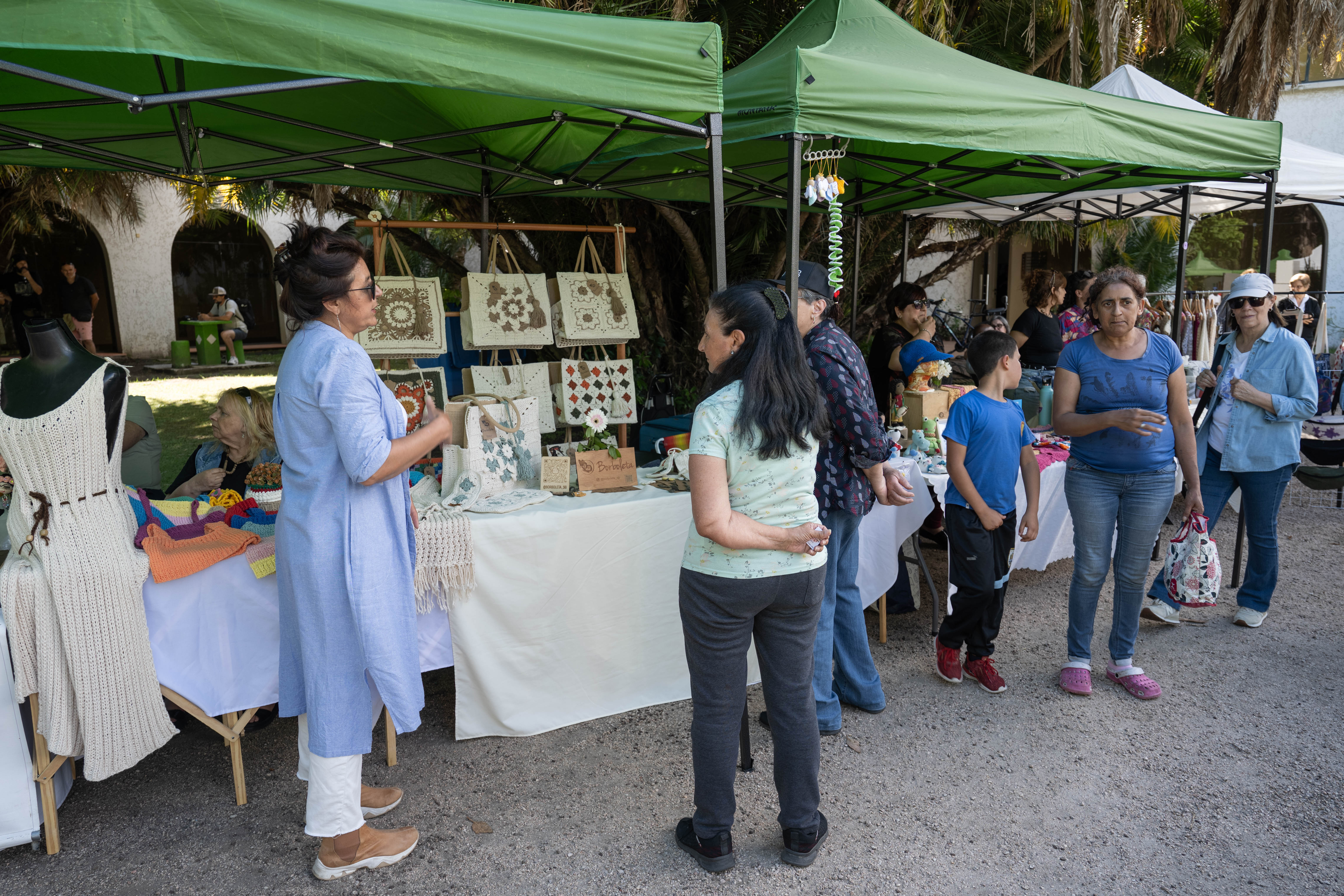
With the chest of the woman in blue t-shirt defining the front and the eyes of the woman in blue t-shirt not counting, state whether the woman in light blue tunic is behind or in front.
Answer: in front

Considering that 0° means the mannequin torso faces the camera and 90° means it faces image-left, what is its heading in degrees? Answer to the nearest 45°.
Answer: approximately 45°

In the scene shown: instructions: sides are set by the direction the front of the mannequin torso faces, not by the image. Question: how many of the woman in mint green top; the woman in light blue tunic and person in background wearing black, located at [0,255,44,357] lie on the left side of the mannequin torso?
2

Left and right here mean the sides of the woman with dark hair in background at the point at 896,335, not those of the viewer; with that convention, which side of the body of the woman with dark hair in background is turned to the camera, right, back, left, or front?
right

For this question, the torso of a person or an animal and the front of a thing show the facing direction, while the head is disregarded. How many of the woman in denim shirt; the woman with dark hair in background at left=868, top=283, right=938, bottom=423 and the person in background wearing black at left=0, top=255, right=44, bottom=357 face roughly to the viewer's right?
1

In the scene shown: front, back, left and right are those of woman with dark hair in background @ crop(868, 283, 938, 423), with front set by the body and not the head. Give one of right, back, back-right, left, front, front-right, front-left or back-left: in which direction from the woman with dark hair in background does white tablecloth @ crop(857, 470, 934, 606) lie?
right

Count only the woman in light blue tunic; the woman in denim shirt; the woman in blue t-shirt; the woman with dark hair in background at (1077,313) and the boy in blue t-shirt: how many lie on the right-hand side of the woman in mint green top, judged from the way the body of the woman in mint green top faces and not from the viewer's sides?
4

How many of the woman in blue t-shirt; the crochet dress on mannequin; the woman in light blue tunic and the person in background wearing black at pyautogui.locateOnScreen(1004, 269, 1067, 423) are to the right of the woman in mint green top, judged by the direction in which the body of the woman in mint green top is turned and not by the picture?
2

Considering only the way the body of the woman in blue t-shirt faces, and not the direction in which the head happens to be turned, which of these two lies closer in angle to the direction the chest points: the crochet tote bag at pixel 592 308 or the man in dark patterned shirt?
the man in dark patterned shirt

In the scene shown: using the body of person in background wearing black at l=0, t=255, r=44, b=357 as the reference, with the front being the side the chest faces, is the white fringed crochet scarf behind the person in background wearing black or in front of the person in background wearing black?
in front

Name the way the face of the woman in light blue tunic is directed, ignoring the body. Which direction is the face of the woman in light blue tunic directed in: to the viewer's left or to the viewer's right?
to the viewer's right

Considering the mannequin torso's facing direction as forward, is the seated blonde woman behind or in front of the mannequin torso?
behind

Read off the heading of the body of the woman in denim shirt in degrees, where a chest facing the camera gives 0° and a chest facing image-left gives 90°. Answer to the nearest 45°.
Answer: approximately 45°
